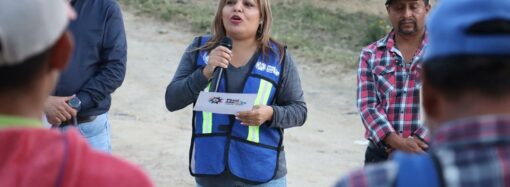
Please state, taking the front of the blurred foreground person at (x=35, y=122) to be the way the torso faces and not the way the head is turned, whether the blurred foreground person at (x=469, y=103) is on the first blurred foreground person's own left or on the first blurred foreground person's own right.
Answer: on the first blurred foreground person's own right

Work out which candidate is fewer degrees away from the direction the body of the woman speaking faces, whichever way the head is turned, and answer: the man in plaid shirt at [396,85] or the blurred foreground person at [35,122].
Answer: the blurred foreground person

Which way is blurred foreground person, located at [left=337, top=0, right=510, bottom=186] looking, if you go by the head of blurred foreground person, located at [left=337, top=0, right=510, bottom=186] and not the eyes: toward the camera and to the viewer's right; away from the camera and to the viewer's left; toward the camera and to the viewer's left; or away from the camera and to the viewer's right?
away from the camera and to the viewer's left

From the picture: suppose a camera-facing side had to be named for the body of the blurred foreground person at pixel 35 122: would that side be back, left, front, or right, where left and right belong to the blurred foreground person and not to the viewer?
back

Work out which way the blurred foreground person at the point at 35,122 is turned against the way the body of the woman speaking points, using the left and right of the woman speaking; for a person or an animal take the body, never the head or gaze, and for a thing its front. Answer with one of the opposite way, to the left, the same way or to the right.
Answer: the opposite way

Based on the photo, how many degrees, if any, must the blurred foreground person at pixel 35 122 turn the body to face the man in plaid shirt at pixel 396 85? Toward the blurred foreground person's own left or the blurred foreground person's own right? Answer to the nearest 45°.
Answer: approximately 45° to the blurred foreground person's own right

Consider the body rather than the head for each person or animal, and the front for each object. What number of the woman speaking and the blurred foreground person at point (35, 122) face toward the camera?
1

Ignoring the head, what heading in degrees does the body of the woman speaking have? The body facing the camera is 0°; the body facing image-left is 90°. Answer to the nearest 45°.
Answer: approximately 0°

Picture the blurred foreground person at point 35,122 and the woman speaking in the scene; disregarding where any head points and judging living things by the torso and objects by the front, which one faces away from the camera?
the blurred foreground person

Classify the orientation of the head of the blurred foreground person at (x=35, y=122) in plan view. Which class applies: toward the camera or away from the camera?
away from the camera

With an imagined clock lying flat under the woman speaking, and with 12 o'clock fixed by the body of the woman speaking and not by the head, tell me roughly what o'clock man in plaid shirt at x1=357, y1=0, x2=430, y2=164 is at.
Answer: The man in plaid shirt is roughly at 9 o'clock from the woman speaking.

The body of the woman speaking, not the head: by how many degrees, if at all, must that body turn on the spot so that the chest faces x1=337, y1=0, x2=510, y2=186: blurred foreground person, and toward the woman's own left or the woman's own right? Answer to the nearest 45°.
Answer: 0° — they already face them

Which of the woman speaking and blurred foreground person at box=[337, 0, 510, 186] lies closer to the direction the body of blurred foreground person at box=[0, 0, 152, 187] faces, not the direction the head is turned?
the woman speaking
